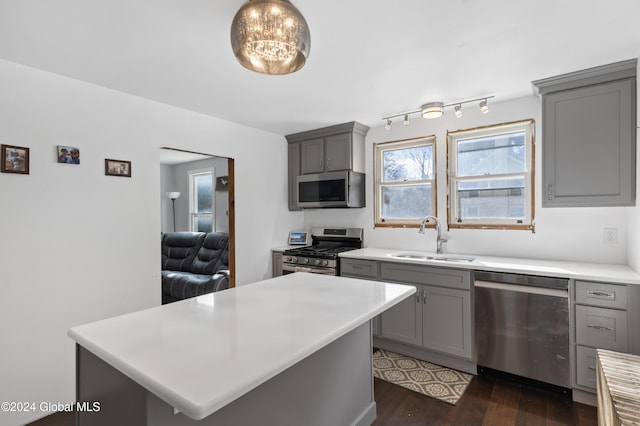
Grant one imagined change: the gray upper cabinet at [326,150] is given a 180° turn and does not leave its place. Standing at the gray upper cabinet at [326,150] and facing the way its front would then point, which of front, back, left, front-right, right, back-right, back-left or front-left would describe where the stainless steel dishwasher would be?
right

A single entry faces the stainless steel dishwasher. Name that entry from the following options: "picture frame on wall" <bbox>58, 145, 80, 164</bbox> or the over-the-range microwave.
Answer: the picture frame on wall

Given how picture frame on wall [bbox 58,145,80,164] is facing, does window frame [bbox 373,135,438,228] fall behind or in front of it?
in front

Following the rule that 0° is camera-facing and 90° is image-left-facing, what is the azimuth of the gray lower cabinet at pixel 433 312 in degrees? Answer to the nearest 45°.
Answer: approximately 45°

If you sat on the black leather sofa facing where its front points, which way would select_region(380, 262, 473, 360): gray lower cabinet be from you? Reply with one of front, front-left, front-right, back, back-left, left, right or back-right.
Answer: left

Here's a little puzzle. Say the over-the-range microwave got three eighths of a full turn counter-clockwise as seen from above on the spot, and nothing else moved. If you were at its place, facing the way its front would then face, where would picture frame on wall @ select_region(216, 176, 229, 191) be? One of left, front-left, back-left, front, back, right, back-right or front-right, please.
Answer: back-left

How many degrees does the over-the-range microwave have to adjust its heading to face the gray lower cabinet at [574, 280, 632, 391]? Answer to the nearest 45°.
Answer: approximately 90° to its left

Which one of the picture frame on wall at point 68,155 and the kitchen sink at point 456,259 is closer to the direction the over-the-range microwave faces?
the picture frame on wall

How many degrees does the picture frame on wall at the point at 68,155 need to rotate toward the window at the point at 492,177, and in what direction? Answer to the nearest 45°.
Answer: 0° — it already faces it

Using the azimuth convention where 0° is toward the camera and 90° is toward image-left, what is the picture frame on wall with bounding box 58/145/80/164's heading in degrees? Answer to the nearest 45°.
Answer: approximately 315°

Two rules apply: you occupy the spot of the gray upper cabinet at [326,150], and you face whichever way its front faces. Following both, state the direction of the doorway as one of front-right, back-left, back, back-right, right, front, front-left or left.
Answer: right

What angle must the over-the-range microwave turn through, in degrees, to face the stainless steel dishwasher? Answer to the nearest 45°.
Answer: approximately 90° to its left

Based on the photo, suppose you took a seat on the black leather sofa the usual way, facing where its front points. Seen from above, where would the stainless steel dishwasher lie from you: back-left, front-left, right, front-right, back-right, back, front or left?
left

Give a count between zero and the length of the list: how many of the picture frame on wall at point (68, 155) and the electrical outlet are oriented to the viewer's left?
0

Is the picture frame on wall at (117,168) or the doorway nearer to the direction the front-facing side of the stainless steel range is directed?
the picture frame on wall

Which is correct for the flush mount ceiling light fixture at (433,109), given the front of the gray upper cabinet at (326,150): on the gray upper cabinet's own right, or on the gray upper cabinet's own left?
on the gray upper cabinet's own left
